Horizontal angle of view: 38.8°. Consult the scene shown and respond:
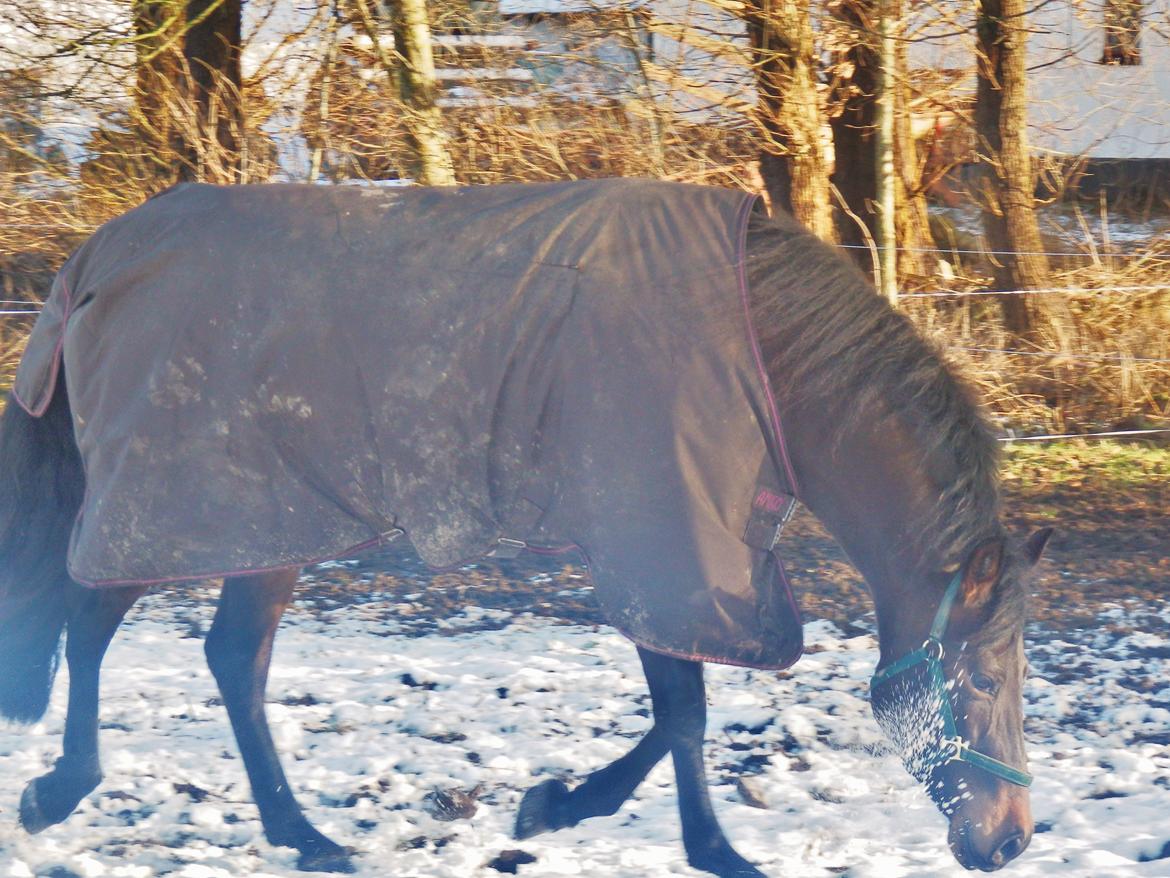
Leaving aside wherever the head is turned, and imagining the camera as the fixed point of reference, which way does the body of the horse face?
to the viewer's right
